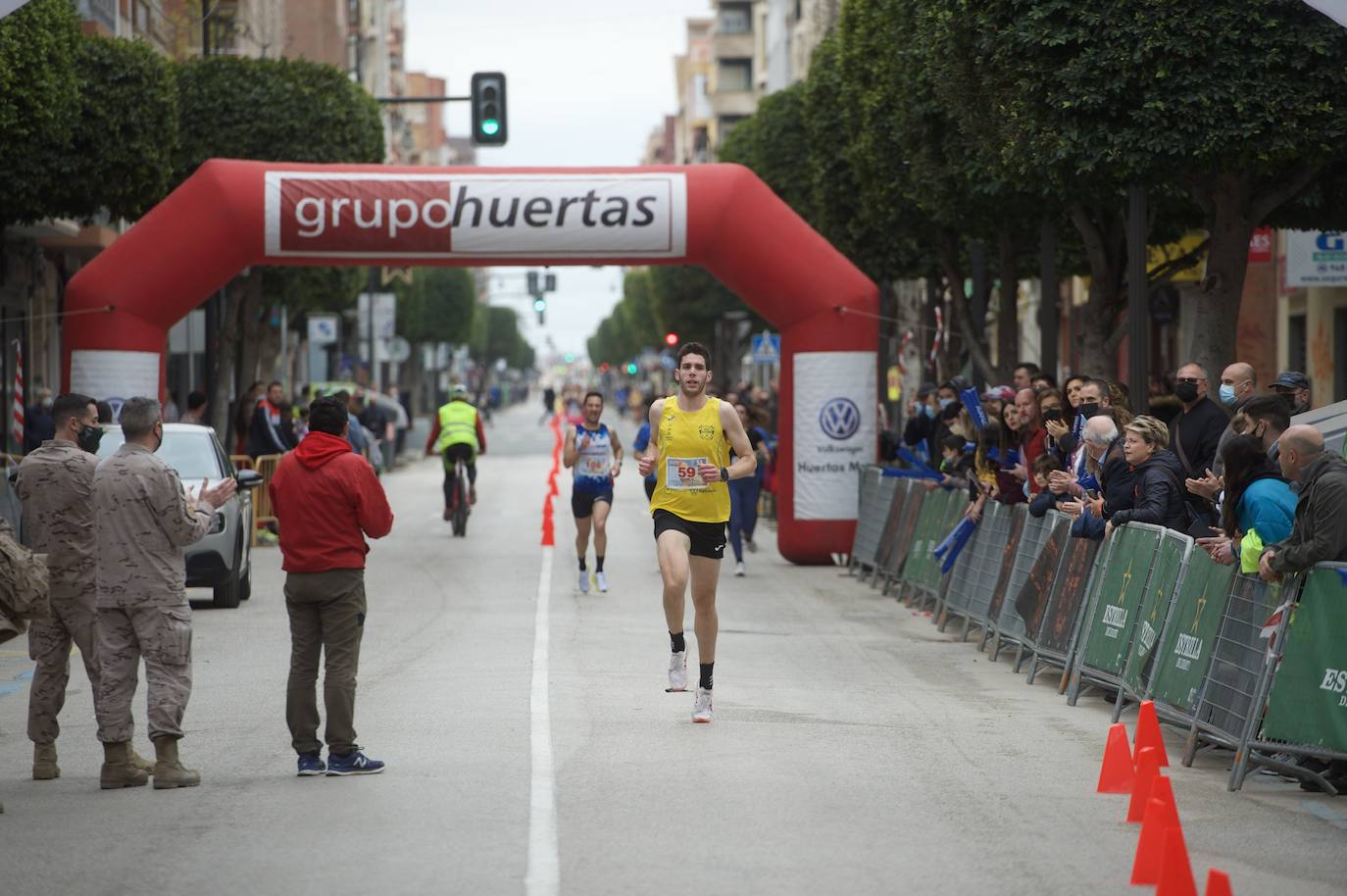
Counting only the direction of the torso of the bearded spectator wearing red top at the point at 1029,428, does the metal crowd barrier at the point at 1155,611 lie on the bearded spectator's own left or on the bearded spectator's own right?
on the bearded spectator's own left

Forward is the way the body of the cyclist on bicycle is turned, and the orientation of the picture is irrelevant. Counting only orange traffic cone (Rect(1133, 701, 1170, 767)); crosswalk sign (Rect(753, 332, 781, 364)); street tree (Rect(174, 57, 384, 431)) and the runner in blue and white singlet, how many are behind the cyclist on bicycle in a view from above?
2

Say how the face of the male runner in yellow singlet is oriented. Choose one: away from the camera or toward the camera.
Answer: toward the camera

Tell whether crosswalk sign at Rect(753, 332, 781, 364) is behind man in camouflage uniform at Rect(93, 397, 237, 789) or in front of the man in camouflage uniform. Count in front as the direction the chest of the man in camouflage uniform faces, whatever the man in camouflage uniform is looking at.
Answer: in front

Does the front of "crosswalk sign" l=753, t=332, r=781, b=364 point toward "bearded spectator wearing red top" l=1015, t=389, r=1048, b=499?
yes

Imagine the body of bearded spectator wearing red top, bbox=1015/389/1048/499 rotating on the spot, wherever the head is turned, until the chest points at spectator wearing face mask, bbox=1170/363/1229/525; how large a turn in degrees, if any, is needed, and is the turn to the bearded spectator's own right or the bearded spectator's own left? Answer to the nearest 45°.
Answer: approximately 90° to the bearded spectator's own left

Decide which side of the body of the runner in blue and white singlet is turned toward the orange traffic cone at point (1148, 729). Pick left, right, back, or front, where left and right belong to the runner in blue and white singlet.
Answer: front

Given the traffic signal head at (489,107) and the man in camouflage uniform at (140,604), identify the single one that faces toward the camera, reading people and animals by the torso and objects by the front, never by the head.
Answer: the traffic signal head

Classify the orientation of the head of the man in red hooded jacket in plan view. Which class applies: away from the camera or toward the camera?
away from the camera

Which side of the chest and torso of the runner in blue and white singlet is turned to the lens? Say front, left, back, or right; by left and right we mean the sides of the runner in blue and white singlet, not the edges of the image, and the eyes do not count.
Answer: front

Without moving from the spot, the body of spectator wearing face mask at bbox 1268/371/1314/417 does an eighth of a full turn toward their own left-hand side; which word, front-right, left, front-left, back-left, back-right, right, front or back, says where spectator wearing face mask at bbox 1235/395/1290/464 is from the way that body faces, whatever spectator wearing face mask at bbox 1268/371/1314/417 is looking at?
front

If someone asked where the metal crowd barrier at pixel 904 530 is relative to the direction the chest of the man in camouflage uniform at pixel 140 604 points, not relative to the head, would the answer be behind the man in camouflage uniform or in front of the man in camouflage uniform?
in front

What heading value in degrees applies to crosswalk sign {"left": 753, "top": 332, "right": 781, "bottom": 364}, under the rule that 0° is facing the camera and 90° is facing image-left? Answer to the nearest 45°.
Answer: approximately 0°

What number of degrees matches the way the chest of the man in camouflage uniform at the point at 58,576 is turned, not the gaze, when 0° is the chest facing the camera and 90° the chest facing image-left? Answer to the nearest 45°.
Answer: approximately 225°
